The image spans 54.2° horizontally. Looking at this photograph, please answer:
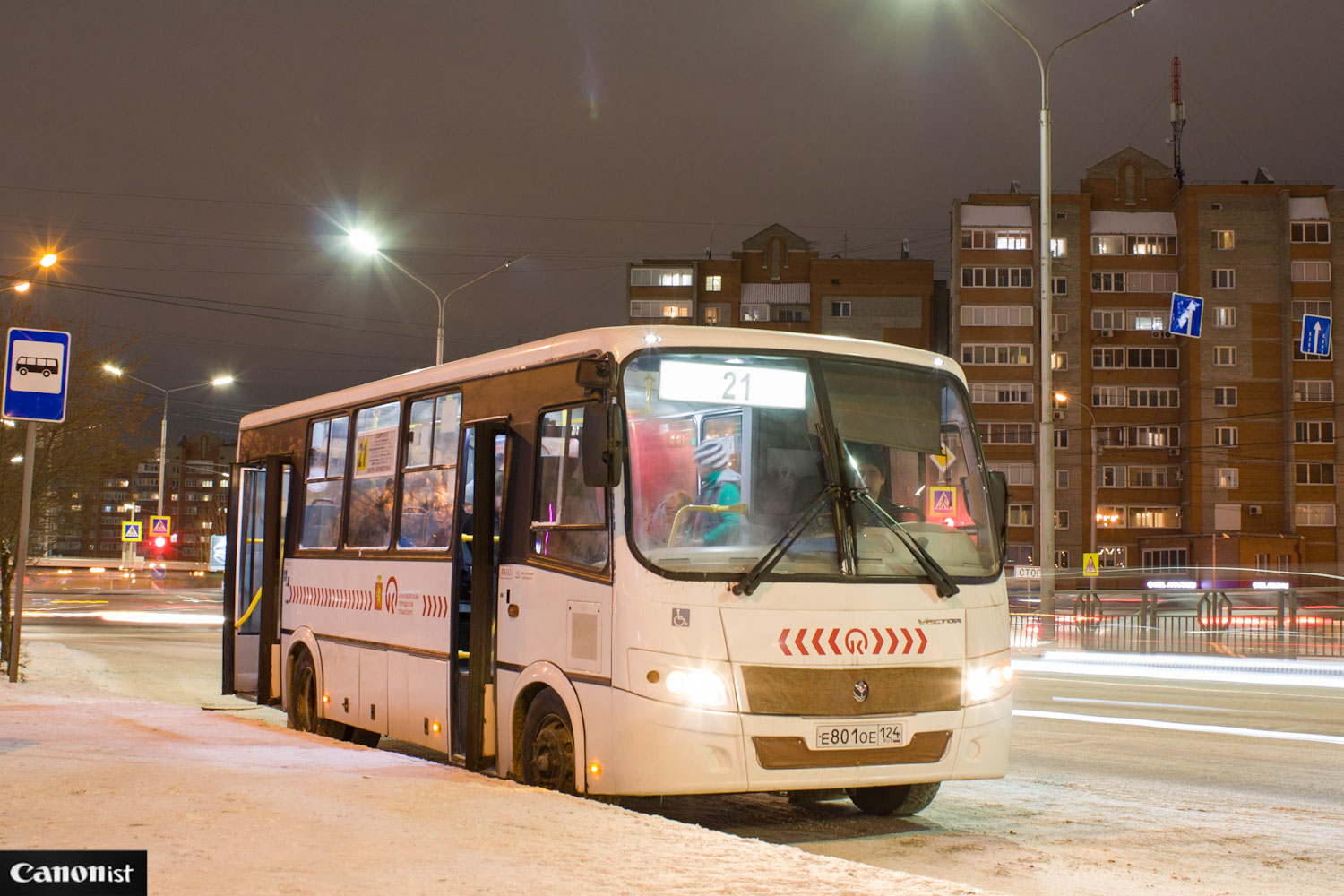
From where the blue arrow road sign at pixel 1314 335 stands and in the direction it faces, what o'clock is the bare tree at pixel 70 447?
The bare tree is roughly at 2 o'clock from the blue arrow road sign.

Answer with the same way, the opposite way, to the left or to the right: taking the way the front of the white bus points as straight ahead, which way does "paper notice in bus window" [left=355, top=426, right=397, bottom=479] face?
to the right

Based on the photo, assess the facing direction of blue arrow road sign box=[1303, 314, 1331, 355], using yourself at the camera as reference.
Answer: facing the viewer

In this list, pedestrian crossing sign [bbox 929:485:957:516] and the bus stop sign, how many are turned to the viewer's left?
0

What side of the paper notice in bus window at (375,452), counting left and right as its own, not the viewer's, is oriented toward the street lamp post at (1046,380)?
back

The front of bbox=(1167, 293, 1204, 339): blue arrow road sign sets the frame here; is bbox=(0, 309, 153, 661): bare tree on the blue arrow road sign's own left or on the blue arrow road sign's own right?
on the blue arrow road sign's own right

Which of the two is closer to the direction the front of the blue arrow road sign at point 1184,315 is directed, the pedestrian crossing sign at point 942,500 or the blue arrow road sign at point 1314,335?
the pedestrian crossing sign

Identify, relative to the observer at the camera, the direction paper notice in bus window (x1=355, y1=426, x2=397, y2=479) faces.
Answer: facing the viewer and to the left of the viewer

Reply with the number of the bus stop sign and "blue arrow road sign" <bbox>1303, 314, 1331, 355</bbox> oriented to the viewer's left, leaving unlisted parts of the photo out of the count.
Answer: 0

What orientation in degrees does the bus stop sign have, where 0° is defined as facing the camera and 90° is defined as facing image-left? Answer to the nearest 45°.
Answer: approximately 0°

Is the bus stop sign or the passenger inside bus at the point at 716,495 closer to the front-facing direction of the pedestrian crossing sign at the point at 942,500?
the passenger inside bus
